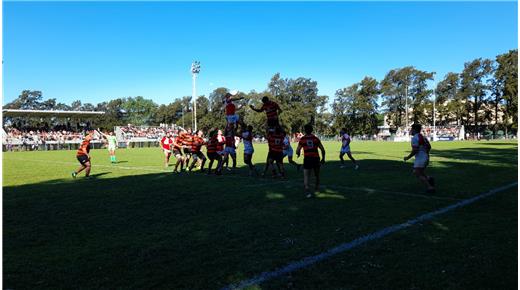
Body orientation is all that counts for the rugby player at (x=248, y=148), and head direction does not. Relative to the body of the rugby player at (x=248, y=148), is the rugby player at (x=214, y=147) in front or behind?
in front

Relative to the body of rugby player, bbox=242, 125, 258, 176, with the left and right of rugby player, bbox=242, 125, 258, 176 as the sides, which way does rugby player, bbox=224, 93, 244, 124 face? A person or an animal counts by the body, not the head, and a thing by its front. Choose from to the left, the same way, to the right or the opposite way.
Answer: the opposite way
